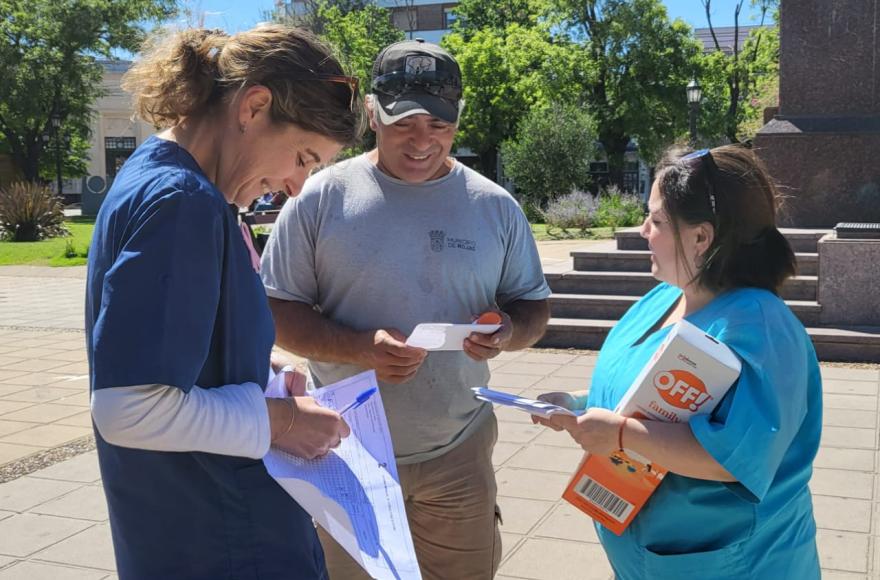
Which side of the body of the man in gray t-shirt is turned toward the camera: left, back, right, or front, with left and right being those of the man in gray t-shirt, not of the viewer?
front

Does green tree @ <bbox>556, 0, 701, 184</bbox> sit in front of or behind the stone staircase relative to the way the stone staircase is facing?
behind

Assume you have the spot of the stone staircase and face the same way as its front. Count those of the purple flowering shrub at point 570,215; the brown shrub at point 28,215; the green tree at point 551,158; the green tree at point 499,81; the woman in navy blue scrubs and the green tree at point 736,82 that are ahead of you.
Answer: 1

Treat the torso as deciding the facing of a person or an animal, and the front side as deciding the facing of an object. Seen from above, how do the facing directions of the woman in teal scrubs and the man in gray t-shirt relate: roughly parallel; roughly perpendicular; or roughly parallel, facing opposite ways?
roughly perpendicular

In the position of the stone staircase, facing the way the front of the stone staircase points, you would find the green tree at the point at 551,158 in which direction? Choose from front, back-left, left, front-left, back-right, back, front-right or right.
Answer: back

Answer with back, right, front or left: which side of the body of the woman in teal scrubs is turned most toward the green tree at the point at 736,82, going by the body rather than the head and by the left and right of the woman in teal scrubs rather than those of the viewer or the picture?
right

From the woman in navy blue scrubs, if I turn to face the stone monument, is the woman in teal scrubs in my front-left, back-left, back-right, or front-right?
front-right

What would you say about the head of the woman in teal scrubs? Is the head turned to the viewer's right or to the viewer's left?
to the viewer's left

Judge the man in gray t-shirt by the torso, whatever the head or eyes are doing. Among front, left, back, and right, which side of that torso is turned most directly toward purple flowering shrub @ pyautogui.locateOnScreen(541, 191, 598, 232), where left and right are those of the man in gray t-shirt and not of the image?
back

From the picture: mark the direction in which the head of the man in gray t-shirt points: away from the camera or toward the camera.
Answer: toward the camera

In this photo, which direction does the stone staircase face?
toward the camera

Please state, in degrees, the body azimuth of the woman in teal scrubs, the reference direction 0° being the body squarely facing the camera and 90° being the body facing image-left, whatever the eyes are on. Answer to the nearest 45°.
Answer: approximately 90°

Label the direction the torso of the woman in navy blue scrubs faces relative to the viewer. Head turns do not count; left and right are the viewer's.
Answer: facing to the right of the viewer

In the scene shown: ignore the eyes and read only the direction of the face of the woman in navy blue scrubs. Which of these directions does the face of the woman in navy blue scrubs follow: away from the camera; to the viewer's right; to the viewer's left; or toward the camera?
to the viewer's right
